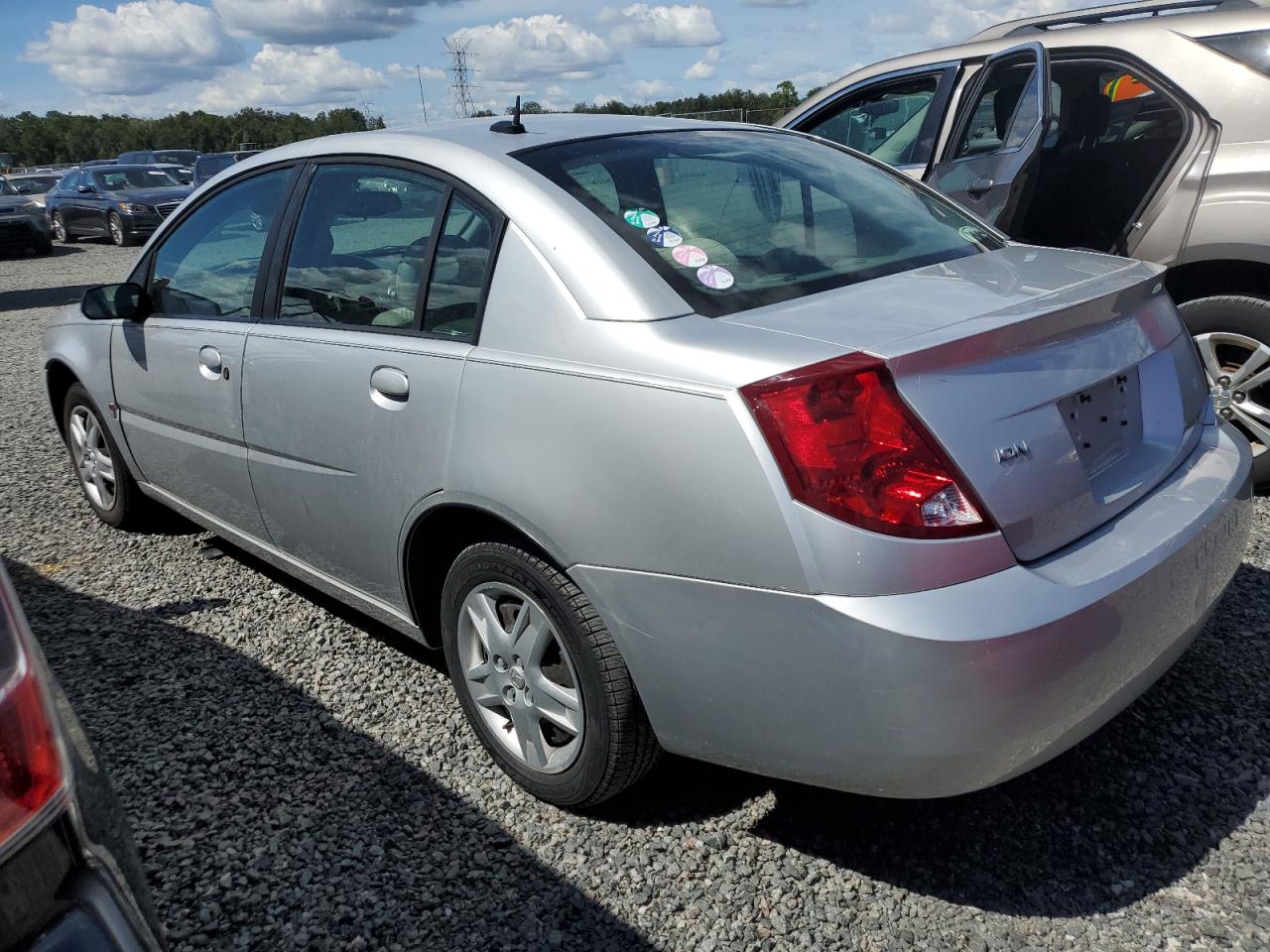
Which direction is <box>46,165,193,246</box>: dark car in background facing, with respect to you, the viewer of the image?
facing the viewer and to the right of the viewer

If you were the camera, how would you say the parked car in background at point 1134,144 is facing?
facing to the left of the viewer

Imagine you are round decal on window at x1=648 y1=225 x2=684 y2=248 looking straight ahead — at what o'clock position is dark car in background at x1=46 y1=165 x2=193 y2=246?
The dark car in background is roughly at 5 o'clock from the round decal on window.

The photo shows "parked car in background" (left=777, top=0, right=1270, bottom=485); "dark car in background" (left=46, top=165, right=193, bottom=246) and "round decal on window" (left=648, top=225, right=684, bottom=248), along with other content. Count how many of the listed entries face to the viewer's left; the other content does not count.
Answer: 1

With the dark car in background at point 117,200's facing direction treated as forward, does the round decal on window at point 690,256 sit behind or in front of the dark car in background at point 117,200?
in front

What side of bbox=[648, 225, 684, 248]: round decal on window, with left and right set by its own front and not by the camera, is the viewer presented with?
front

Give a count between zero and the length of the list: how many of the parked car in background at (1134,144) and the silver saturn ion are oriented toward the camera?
0

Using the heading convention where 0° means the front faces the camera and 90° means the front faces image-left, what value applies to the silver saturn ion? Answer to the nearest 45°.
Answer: approximately 135°

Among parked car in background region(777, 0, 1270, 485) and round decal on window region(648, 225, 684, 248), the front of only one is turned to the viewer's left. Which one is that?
the parked car in background

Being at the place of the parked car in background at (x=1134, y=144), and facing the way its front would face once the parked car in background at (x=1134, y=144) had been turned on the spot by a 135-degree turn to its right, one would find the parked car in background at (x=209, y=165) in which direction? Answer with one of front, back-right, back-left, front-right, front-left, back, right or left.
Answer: left
